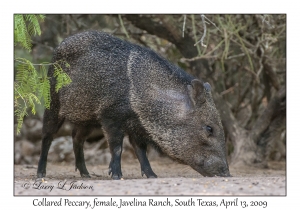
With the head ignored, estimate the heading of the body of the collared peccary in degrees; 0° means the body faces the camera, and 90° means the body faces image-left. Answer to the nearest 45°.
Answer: approximately 270°
